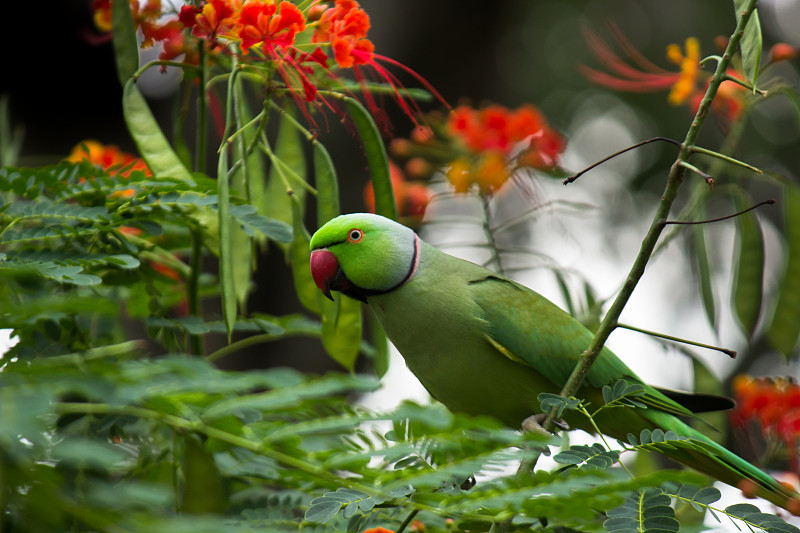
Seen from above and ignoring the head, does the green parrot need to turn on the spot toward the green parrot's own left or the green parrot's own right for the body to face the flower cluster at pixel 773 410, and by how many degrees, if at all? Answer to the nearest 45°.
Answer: approximately 135° to the green parrot's own right

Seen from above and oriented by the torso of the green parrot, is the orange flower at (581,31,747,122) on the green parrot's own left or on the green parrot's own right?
on the green parrot's own right

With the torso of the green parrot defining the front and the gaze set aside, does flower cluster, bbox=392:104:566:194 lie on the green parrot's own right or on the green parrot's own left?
on the green parrot's own right

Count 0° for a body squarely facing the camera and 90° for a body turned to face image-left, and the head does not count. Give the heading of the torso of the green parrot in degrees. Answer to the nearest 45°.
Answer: approximately 90°

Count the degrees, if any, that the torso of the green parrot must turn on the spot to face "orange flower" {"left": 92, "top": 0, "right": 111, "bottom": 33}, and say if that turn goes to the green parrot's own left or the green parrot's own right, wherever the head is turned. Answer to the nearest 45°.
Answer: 0° — it already faces it
